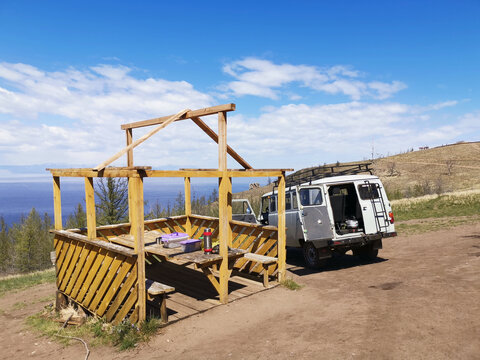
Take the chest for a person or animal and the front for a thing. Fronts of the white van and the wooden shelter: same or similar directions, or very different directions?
very different directions

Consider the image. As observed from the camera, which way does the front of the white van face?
facing away from the viewer and to the left of the viewer

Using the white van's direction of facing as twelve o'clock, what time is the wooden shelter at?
The wooden shelter is roughly at 9 o'clock from the white van.

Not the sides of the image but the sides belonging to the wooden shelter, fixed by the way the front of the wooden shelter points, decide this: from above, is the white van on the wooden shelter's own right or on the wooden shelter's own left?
on the wooden shelter's own left

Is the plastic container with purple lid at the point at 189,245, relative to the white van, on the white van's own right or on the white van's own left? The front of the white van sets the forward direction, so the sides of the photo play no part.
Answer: on the white van's own left

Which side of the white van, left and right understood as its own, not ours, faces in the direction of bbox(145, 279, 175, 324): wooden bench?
left

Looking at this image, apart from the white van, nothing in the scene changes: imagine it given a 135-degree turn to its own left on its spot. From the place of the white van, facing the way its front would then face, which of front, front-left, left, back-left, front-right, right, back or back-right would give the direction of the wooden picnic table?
front-right

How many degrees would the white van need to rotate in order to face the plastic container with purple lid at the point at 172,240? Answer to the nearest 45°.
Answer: approximately 90° to its left

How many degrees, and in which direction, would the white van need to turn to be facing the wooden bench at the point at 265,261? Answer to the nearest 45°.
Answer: approximately 90° to its left

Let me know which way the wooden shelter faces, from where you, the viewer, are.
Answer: facing the viewer and to the right of the viewer
